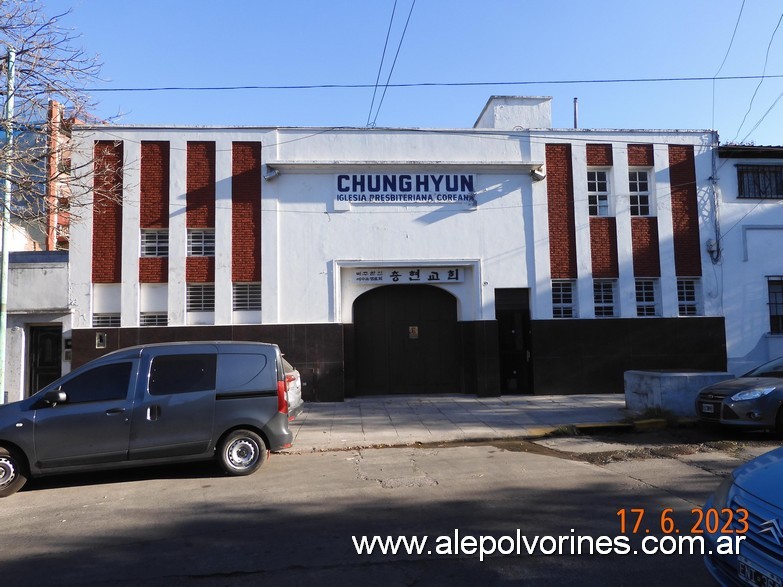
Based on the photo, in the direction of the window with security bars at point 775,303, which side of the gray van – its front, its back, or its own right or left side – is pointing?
back

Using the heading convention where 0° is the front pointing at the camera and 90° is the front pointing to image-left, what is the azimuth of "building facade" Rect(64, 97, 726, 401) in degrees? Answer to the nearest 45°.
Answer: approximately 0°

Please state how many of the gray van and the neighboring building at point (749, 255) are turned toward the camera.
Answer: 1

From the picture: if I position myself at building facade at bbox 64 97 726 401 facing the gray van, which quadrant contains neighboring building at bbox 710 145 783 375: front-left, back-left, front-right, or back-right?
back-left

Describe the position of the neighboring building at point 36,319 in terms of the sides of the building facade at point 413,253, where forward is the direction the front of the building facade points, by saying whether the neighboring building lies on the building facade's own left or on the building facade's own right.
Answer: on the building facade's own right

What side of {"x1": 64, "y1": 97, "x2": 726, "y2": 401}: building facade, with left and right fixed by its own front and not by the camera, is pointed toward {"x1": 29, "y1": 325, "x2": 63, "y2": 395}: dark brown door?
right

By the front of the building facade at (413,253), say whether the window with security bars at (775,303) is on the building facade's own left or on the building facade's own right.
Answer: on the building facade's own left

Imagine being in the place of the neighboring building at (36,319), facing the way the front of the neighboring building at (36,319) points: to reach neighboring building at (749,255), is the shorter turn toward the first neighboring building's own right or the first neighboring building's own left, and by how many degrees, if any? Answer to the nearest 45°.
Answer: approximately 45° to the first neighboring building's own left

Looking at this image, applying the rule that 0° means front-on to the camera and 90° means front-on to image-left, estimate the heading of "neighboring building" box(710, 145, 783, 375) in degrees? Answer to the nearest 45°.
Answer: approximately 0°

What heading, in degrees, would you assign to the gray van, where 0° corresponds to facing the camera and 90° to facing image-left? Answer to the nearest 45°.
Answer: approximately 90°
